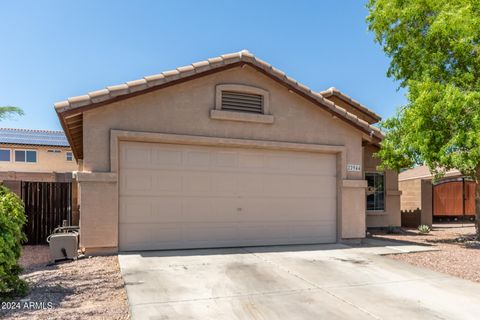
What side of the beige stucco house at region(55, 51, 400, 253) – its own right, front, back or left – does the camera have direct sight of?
front

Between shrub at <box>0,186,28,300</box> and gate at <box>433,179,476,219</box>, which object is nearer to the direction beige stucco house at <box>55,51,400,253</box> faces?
the shrub

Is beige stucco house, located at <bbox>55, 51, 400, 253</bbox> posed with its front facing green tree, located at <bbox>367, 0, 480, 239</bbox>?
no

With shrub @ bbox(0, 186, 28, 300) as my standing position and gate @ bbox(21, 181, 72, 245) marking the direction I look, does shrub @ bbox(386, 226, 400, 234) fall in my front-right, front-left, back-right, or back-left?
front-right

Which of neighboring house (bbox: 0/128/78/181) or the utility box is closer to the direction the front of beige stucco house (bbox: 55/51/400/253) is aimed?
the utility box

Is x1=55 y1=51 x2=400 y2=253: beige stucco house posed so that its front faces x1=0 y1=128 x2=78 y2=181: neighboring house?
no

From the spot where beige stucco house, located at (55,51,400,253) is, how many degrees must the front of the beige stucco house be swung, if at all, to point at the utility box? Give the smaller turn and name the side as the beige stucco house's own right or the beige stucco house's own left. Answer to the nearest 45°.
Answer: approximately 45° to the beige stucco house's own right

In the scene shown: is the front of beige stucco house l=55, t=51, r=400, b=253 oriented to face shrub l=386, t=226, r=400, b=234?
no
